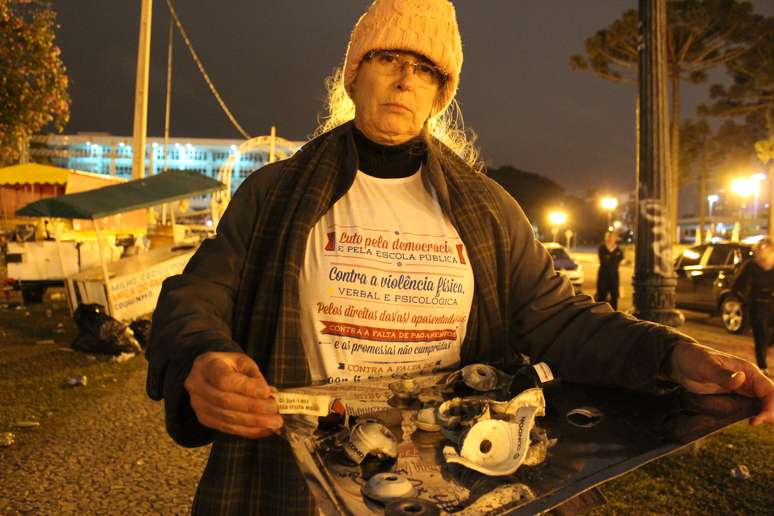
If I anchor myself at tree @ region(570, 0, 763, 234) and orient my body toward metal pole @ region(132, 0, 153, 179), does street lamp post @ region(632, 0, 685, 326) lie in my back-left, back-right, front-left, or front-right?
front-left

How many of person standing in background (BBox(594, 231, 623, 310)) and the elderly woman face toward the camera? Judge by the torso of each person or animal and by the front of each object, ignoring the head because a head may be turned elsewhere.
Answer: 2

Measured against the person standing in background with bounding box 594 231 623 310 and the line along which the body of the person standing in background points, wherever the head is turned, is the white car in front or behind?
behind

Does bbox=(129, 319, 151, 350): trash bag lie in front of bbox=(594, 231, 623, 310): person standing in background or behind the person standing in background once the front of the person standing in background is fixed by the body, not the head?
in front

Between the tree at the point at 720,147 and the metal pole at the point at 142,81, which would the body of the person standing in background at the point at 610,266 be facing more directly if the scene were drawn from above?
the metal pole

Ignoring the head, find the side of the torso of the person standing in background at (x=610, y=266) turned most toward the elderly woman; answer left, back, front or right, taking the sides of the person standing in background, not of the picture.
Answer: front

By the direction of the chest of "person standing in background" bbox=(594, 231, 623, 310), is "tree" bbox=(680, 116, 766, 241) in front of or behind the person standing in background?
behind

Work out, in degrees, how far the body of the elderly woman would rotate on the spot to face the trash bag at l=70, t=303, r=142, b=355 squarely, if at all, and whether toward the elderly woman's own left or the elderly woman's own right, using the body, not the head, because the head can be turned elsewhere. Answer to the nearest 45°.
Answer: approximately 135° to the elderly woman's own right

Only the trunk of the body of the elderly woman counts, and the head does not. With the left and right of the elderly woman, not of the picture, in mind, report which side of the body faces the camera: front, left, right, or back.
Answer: front

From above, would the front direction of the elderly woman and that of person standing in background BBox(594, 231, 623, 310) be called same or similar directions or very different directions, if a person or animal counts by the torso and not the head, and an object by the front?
same or similar directions

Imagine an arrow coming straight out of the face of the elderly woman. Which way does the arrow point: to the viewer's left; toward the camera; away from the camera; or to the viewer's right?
toward the camera

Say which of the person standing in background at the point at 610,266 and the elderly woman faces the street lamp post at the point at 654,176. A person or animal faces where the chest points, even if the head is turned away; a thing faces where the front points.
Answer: the person standing in background

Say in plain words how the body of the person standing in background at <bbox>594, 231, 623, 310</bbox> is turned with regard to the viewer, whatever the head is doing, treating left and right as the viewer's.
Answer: facing the viewer
